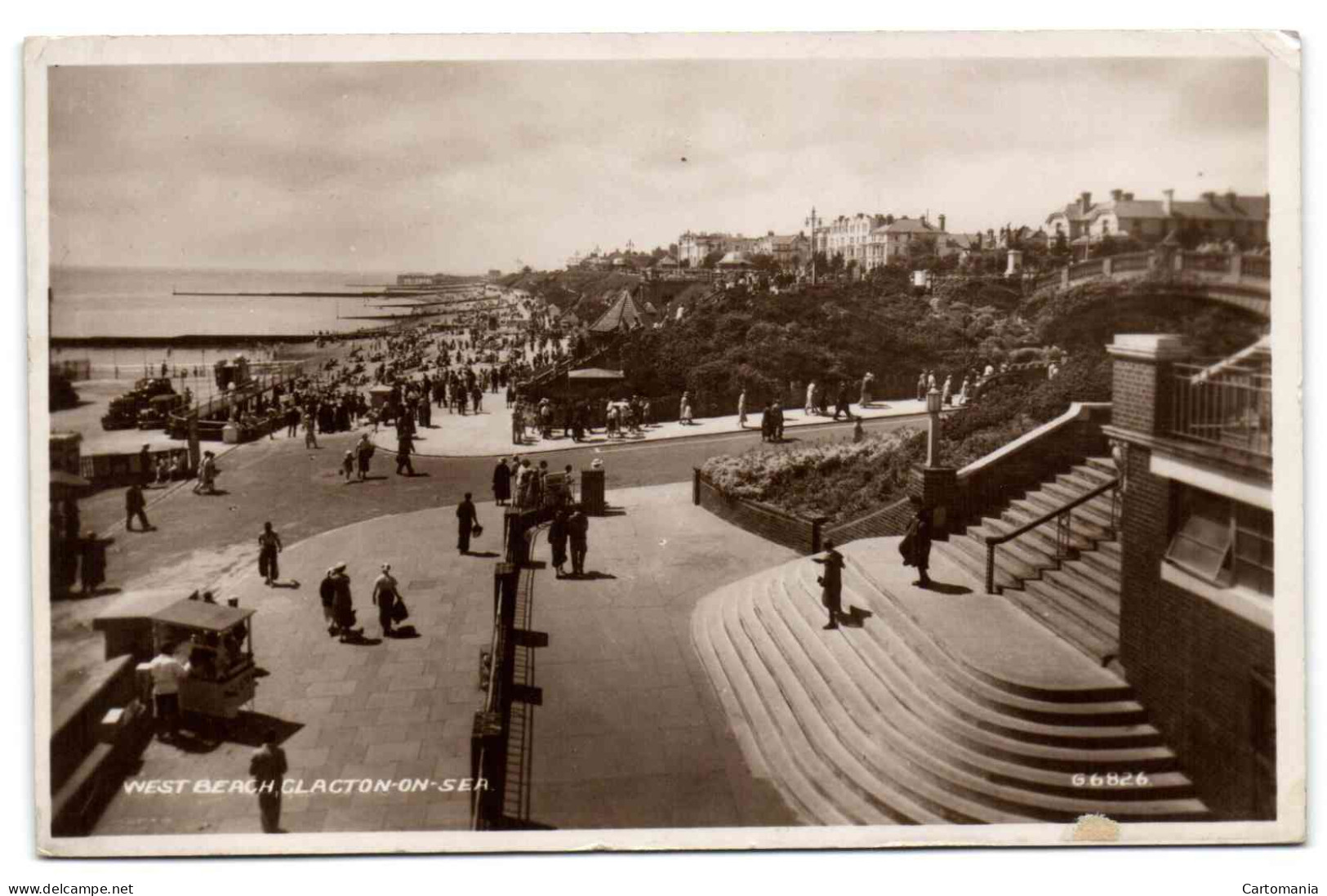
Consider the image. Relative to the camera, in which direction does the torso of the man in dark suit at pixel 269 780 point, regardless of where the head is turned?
away from the camera

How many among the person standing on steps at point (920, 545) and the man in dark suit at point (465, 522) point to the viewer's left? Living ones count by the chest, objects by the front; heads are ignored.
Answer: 1

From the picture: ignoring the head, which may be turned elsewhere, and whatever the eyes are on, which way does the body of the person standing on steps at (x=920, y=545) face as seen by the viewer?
to the viewer's left
